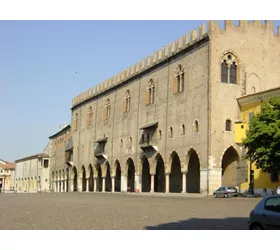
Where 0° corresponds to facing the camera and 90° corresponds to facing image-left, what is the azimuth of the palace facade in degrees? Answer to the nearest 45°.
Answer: approximately 45°

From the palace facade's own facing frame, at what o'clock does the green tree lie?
The green tree is roughly at 10 o'clock from the palace facade.

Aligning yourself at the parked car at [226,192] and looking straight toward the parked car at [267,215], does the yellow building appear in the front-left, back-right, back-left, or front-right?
back-left

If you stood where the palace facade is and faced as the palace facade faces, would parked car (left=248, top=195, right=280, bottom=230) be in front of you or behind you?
in front

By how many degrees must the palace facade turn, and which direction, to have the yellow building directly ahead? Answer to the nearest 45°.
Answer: approximately 90° to its left
